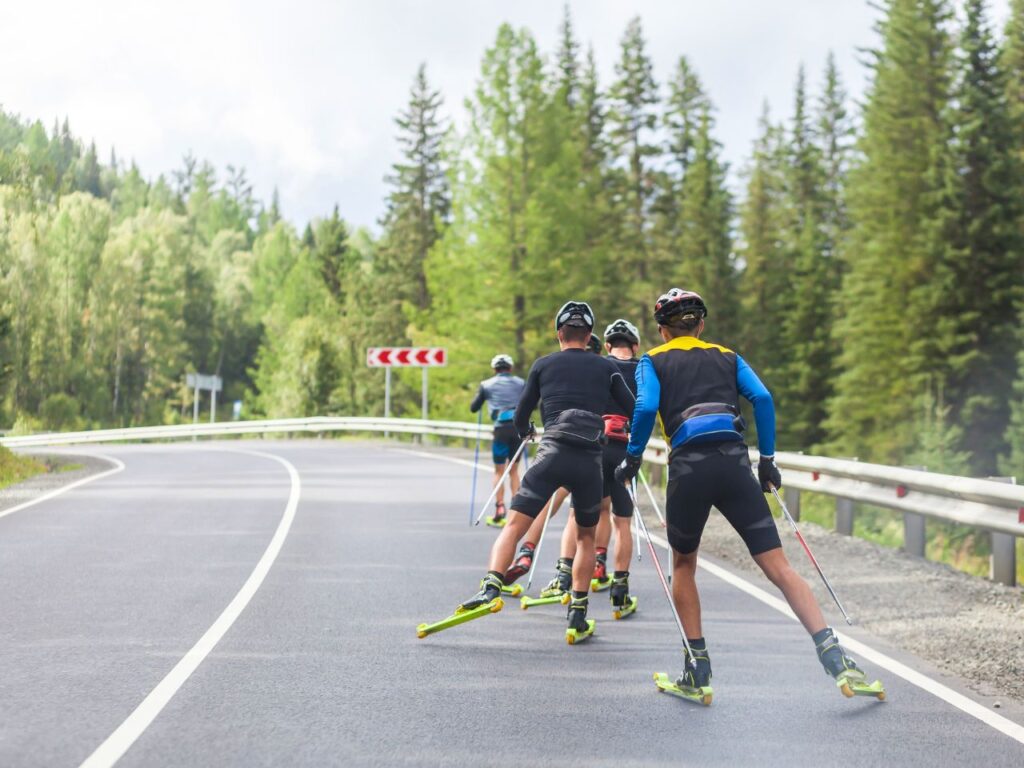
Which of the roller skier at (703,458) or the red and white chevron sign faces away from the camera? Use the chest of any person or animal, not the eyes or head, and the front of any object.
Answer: the roller skier

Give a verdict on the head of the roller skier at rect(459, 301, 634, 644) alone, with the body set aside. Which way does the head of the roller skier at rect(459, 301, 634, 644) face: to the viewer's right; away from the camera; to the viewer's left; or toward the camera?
away from the camera

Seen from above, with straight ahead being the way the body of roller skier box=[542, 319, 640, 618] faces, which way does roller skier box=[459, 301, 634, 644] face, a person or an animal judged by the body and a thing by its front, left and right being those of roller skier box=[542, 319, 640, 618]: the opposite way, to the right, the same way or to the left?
the same way

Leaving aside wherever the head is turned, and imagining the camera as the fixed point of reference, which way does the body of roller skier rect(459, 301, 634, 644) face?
away from the camera

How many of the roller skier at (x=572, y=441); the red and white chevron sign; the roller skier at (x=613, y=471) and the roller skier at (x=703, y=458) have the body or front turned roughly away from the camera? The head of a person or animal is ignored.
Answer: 3

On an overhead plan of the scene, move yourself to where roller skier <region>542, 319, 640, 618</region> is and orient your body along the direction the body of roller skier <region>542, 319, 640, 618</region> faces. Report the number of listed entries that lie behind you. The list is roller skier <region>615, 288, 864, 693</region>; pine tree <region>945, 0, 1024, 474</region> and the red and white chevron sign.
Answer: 1

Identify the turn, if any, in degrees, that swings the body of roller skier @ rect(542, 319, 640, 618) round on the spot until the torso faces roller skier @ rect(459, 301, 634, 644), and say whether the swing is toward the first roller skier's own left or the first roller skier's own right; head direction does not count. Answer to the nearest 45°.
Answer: approximately 180°

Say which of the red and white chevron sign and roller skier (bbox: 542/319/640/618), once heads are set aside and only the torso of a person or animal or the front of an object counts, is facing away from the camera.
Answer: the roller skier

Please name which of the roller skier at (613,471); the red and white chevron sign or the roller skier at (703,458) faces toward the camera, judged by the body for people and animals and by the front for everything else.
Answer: the red and white chevron sign

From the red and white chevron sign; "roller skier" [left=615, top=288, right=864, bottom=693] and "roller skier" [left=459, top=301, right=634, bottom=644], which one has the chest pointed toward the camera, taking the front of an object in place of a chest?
the red and white chevron sign

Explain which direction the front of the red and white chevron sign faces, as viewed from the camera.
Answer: facing the viewer

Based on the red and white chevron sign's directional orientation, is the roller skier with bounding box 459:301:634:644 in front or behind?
in front

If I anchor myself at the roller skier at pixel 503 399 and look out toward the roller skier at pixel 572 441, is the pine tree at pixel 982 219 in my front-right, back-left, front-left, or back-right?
back-left

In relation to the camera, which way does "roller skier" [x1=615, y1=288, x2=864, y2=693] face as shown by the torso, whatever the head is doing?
away from the camera

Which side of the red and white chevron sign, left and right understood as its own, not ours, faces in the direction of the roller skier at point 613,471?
front

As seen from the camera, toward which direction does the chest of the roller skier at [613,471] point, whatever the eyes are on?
away from the camera

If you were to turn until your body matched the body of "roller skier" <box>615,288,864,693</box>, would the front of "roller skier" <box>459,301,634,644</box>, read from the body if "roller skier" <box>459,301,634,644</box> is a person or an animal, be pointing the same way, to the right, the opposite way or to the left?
the same way

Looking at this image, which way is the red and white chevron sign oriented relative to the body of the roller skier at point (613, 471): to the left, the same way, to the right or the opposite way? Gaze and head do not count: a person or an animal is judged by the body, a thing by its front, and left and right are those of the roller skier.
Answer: the opposite way

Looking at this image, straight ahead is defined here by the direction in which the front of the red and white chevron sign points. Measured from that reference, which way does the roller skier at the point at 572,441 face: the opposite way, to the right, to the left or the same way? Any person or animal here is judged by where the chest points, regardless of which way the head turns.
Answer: the opposite way

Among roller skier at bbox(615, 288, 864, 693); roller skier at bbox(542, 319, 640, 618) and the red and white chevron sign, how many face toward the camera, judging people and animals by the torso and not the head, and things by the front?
1
